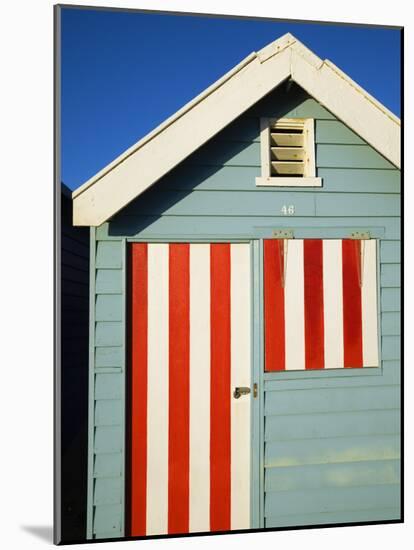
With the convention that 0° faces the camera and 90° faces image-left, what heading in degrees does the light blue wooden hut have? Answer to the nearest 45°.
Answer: approximately 0°
